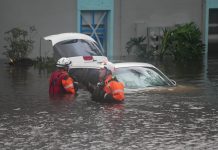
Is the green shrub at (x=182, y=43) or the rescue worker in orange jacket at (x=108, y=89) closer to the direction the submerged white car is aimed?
the green shrub

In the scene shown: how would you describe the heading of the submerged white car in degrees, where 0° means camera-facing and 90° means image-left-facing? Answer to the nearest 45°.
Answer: approximately 225°

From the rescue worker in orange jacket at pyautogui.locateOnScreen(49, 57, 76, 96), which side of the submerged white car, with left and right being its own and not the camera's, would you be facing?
back

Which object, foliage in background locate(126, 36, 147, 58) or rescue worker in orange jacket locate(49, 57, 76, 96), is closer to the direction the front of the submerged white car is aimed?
the foliage in background

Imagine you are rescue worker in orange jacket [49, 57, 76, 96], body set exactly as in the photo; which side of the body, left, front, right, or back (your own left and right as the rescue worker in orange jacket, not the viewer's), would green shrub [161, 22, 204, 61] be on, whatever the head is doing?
front

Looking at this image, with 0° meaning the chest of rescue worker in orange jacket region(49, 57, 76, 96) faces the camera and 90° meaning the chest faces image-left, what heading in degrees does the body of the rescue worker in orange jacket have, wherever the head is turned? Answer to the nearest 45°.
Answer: approximately 225°

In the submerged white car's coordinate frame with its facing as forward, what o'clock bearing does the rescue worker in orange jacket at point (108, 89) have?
The rescue worker in orange jacket is roughly at 4 o'clock from the submerged white car.

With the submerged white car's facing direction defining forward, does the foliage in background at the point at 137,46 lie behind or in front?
in front

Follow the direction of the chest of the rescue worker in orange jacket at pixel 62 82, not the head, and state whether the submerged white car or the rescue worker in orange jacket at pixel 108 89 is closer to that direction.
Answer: the submerged white car

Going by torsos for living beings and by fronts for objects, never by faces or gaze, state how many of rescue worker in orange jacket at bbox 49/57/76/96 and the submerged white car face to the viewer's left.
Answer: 0
